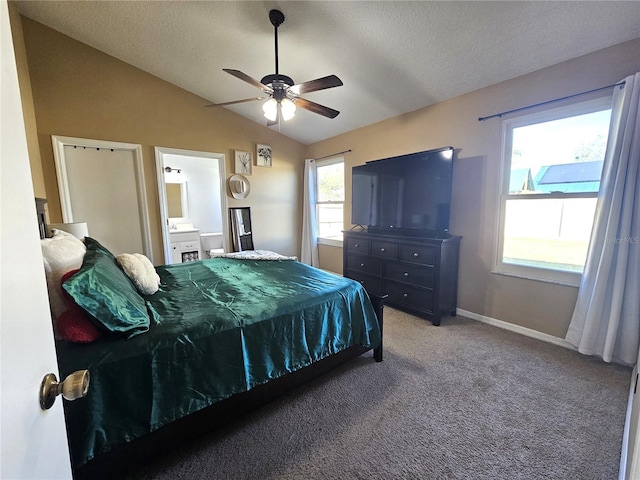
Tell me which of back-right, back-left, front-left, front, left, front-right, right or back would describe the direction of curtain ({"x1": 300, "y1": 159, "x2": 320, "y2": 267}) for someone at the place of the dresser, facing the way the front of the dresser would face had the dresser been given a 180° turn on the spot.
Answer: left

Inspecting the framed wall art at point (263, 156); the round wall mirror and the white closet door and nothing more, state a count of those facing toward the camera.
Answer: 3

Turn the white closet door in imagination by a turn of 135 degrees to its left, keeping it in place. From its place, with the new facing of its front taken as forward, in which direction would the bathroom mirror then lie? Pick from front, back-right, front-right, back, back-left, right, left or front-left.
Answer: front

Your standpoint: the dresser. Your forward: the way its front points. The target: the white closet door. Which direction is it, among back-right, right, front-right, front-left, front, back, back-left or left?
front-right

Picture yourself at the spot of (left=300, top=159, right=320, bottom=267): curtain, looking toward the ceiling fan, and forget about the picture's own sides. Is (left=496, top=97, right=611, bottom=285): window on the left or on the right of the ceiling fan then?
left

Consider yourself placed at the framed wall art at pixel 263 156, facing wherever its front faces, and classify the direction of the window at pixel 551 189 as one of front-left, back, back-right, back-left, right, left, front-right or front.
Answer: front-left

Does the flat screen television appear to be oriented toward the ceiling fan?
yes

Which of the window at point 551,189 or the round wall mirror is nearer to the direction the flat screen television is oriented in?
the round wall mirror

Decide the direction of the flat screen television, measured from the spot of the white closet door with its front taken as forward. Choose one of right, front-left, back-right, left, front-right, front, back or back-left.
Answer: front-left

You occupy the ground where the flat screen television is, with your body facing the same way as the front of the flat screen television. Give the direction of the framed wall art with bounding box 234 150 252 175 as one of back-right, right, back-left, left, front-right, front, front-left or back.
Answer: front-right

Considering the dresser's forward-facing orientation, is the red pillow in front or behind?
in front

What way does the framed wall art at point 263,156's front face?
toward the camera

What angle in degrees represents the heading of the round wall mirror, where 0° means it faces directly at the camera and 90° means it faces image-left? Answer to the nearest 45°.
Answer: approximately 0°

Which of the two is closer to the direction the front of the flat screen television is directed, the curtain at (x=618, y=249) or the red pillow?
the red pillow
